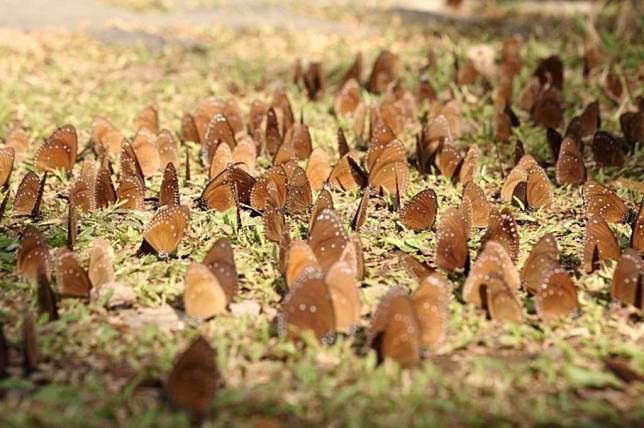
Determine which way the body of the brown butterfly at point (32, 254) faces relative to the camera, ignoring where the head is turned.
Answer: to the viewer's left

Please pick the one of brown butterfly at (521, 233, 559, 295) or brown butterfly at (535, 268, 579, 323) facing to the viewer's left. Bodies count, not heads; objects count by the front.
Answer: brown butterfly at (521, 233, 559, 295)

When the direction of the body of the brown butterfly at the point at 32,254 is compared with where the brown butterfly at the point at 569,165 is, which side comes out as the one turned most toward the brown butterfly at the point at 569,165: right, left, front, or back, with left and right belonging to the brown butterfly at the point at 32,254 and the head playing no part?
back

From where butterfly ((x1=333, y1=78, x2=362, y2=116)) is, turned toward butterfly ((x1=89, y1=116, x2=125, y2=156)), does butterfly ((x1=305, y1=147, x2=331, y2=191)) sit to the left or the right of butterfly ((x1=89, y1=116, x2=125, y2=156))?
left

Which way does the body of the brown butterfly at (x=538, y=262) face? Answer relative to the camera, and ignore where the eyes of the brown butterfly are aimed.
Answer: to the viewer's left
